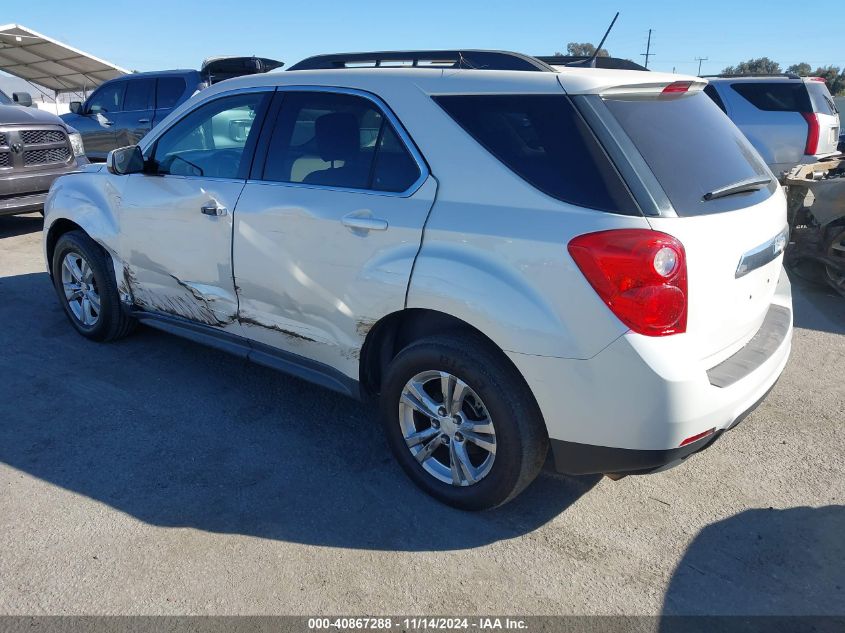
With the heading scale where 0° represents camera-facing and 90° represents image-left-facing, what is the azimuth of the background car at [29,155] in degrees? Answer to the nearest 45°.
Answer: approximately 315°

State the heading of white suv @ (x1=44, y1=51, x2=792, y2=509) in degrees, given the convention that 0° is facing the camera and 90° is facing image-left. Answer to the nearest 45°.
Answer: approximately 135°

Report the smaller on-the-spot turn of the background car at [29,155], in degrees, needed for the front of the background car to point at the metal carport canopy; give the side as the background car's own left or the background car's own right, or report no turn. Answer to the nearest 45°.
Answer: approximately 135° to the background car's own left

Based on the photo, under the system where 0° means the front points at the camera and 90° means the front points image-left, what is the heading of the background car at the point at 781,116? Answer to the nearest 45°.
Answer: approximately 135°

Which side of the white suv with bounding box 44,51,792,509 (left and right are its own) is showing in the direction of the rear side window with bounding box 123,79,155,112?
front

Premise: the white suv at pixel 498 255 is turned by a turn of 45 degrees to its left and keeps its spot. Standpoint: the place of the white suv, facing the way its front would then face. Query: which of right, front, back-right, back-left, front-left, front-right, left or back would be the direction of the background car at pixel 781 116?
back-right

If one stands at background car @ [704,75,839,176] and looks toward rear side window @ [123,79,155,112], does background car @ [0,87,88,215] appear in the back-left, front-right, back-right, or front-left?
front-left

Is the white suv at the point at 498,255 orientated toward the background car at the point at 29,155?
yes

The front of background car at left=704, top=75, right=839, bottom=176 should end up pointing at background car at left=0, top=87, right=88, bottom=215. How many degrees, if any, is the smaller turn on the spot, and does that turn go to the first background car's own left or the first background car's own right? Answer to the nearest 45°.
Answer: approximately 90° to the first background car's own left

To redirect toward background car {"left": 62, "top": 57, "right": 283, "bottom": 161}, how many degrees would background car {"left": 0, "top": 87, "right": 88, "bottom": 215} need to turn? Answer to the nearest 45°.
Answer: approximately 90° to its left

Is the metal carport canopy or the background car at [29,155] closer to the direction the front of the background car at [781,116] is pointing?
the metal carport canopy
